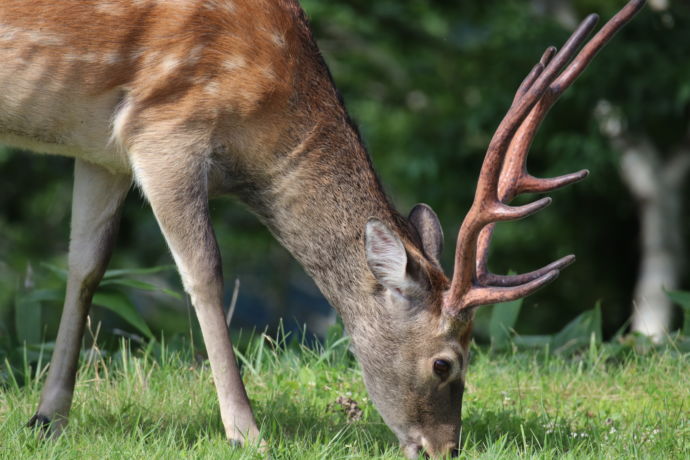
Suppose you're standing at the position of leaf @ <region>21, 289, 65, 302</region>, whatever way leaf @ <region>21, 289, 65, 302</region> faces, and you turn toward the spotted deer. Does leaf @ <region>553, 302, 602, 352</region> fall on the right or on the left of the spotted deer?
left

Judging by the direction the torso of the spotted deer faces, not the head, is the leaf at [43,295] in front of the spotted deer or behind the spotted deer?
behind

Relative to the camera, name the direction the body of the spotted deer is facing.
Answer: to the viewer's right

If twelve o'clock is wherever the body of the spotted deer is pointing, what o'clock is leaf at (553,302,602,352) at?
The leaf is roughly at 11 o'clock from the spotted deer.
